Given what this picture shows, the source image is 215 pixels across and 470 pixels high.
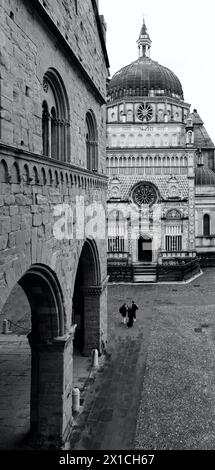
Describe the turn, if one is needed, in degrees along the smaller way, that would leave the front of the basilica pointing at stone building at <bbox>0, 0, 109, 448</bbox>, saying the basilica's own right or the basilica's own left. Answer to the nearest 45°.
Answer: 0° — it already faces it

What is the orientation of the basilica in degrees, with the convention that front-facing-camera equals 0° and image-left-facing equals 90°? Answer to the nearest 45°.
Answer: approximately 0°
